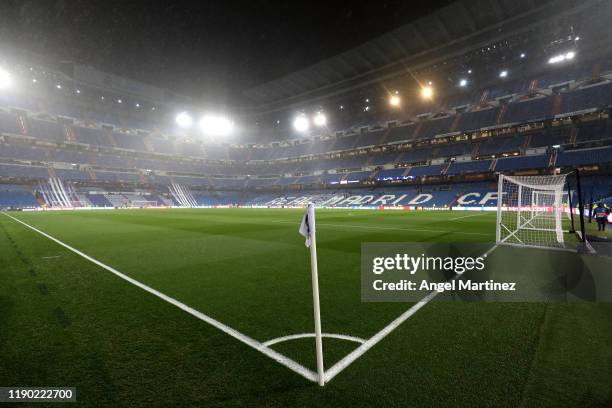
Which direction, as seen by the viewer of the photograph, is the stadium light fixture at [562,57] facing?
facing the viewer and to the left of the viewer

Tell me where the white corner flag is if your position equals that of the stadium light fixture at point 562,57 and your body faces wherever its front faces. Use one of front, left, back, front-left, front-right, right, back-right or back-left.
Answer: front-left
